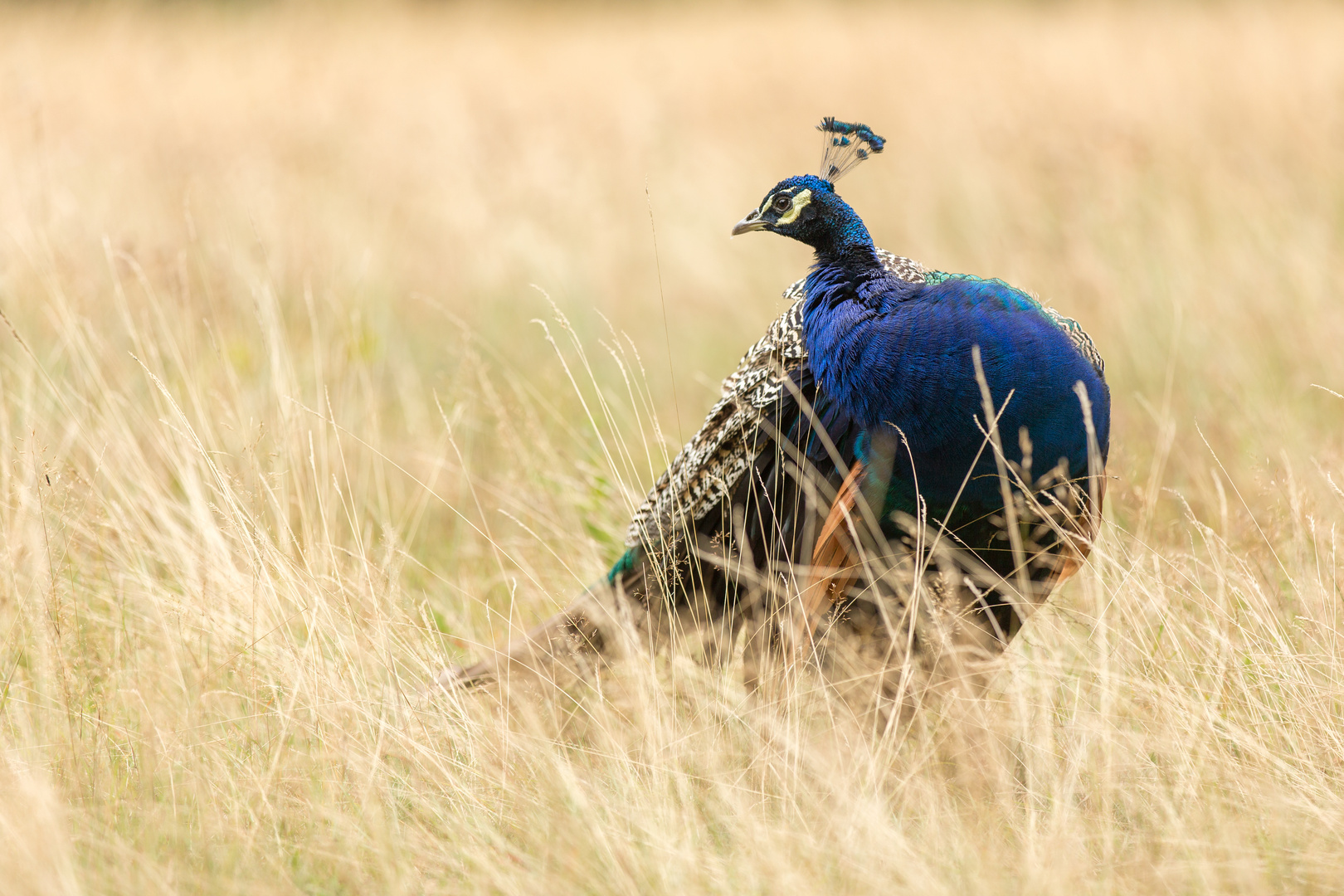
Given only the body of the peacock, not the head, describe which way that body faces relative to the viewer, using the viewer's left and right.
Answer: facing the viewer and to the right of the viewer
